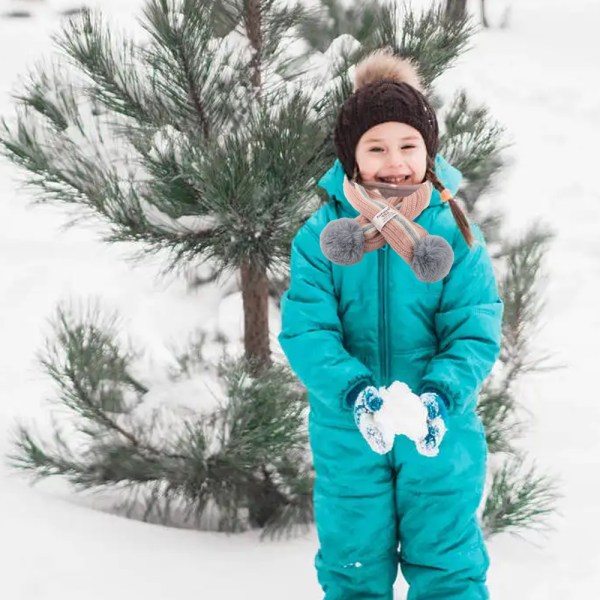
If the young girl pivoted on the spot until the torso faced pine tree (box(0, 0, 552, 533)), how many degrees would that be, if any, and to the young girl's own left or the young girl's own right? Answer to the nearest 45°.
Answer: approximately 135° to the young girl's own right

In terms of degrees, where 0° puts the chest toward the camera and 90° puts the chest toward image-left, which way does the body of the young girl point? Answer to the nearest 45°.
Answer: approximately 0°
